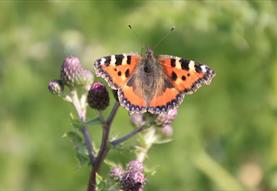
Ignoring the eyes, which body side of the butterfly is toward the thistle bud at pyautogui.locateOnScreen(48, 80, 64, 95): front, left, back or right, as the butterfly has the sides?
left

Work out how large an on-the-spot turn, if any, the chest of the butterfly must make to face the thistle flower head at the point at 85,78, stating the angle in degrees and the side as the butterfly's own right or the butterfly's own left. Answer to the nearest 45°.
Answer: approximately 90° to the butterfly's own left

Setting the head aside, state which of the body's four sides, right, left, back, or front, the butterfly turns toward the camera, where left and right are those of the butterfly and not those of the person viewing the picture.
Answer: back

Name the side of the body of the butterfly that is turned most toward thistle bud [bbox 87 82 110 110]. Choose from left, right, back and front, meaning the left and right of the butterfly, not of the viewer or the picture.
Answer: left

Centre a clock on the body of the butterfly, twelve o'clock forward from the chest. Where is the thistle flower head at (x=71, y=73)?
The thistle flower head is roughly at 9 o'clock from the butterfly.
